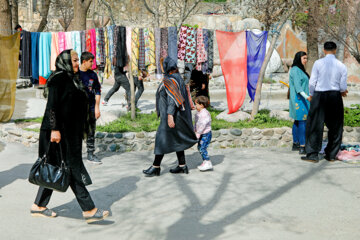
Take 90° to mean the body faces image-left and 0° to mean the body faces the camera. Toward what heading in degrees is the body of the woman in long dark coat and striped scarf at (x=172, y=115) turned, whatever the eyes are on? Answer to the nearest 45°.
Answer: approximately 90°

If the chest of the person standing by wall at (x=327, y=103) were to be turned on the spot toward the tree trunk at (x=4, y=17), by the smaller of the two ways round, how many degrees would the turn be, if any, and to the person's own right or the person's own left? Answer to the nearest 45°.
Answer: approximately 45° to the person's own left

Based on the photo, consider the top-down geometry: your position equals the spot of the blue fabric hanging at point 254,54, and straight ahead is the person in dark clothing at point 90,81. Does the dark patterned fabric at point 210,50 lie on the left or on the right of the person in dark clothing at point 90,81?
right

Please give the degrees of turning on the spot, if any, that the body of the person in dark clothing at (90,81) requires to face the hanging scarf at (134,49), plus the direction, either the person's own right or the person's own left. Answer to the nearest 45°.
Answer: approximately 135° to the person's own left
